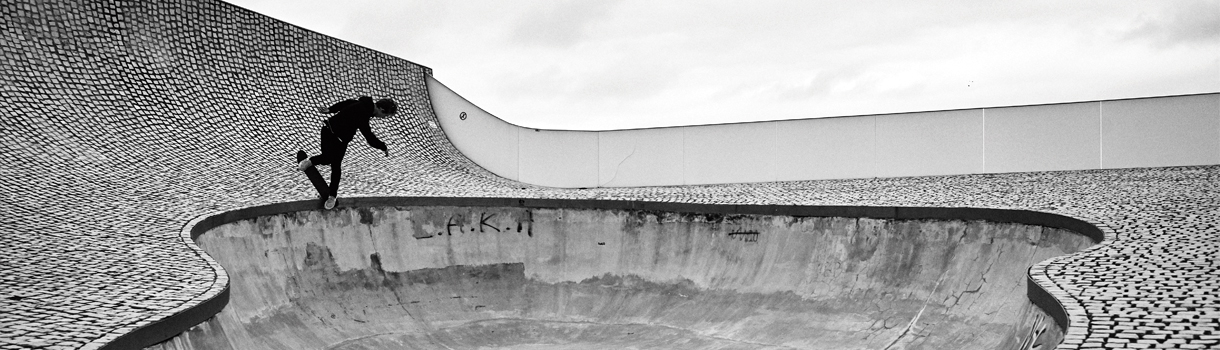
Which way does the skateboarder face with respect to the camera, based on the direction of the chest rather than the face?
to the viewer's right
